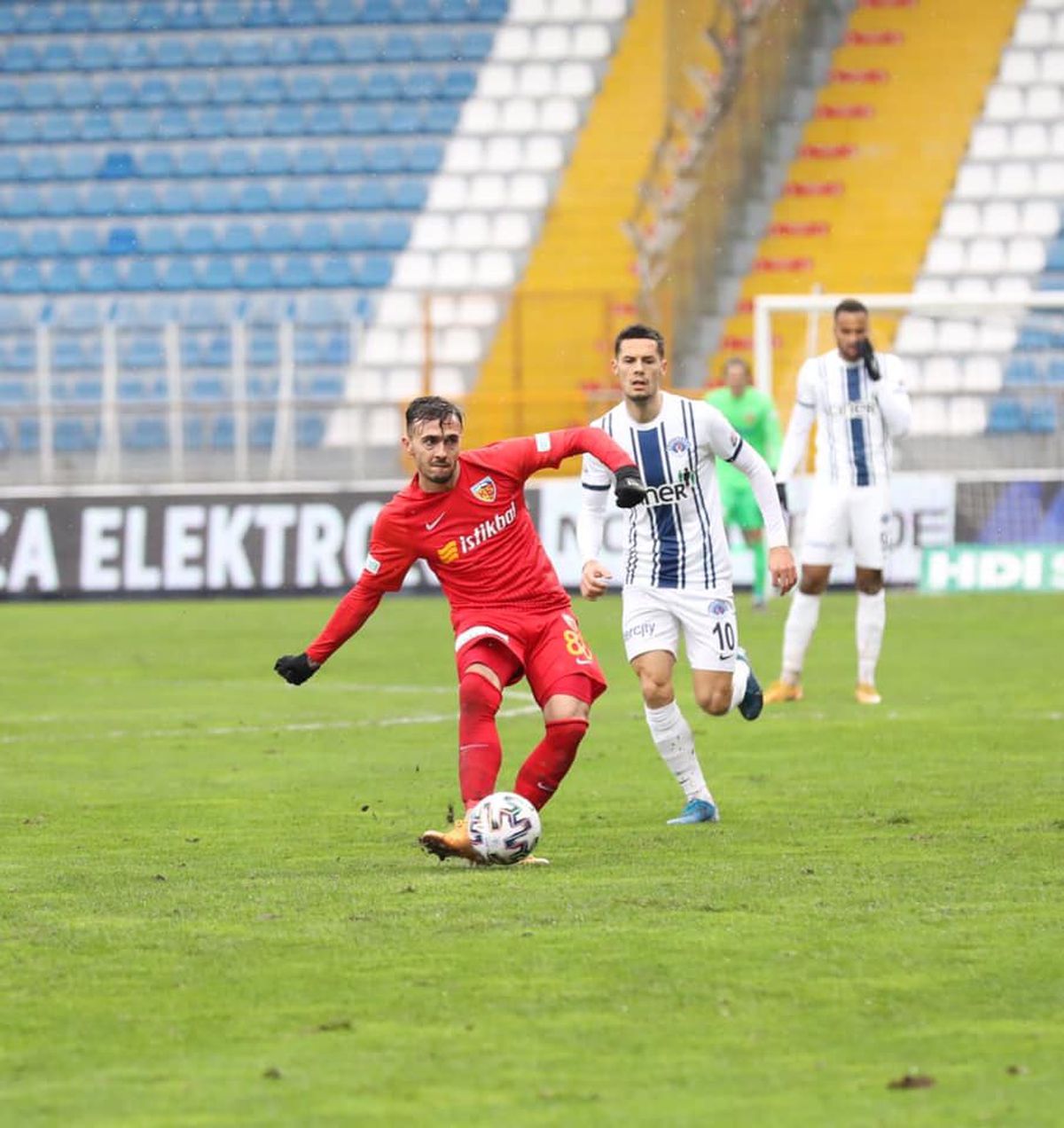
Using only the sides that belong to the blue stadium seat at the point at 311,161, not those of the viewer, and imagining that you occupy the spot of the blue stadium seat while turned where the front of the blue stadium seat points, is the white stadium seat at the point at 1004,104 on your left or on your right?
on your left

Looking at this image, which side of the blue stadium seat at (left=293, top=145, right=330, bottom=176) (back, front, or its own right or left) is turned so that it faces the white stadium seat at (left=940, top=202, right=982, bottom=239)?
left

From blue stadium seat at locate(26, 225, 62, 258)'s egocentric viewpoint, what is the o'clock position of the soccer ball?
The soccer ball is roughly at 12 o'clock from the blue stadium seat.

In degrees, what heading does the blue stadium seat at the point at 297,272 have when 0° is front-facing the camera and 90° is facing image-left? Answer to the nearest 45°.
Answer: approximately 0°

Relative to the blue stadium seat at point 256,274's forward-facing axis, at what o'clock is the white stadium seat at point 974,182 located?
The white stadium seat is roughly at 9 o'clock from the blue stadium seat.

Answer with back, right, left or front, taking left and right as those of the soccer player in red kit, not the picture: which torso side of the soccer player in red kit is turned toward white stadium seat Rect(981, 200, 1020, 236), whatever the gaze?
back

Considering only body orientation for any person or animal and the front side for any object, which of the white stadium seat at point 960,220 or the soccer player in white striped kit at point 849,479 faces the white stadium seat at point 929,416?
the white stadium seat at point 960,220

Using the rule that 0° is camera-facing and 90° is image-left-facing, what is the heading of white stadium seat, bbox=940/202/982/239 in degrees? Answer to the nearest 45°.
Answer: approximately 0°
